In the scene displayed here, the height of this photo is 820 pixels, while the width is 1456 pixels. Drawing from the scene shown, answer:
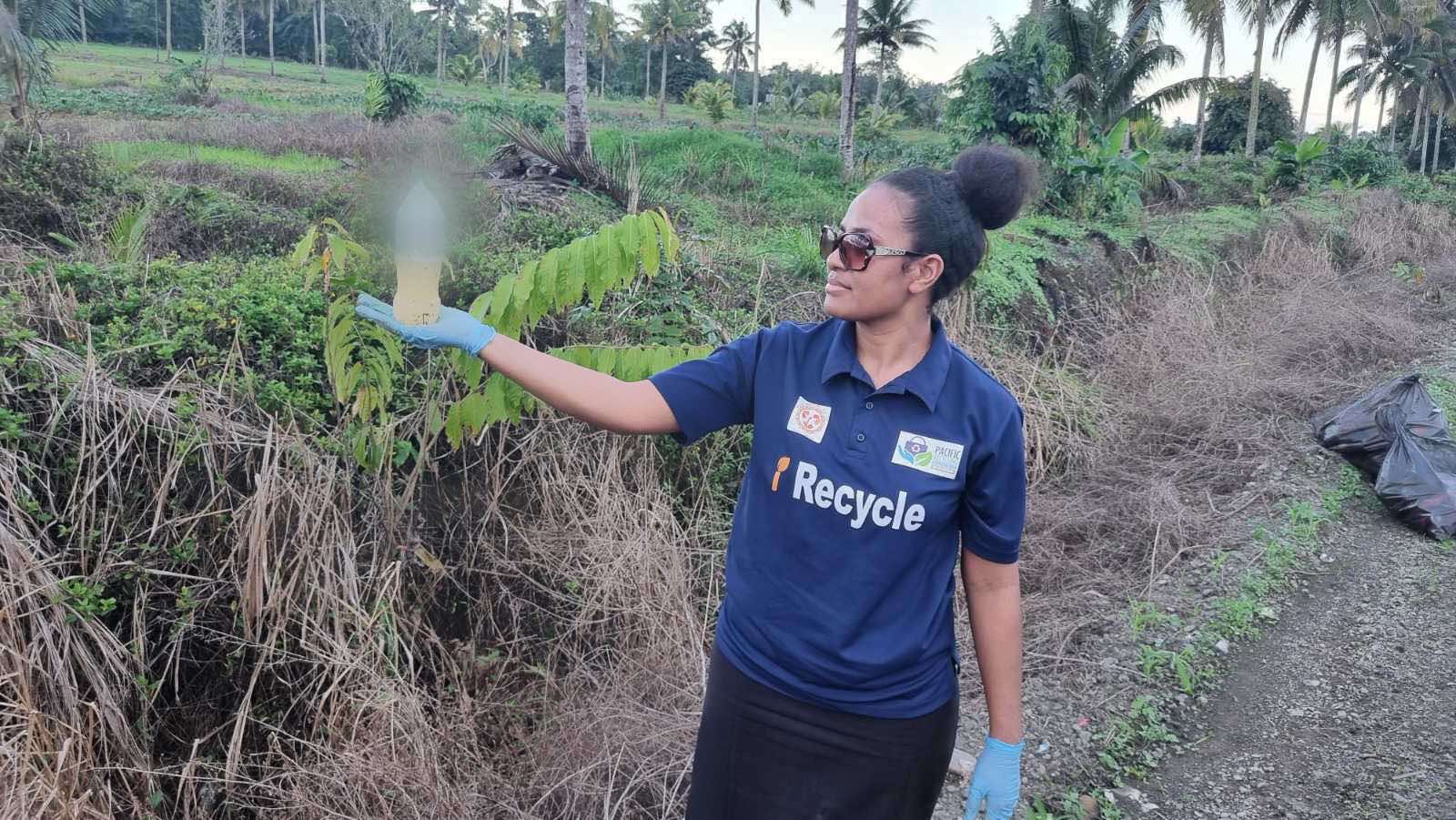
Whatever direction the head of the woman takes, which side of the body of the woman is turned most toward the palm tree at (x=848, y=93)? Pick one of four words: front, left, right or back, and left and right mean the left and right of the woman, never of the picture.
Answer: back

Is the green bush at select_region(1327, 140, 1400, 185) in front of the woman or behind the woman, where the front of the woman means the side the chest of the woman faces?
behind

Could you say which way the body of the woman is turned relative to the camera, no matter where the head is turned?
toward the camera

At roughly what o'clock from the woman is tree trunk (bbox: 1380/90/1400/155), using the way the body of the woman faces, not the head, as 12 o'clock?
The tree trunk is roughly at 7 o'clock from the woman.

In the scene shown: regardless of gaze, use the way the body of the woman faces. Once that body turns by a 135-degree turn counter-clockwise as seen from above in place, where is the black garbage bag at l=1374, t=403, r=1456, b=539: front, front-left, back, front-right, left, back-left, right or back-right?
front

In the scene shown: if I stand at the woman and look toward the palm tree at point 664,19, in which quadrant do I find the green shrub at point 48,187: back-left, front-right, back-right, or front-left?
front-left

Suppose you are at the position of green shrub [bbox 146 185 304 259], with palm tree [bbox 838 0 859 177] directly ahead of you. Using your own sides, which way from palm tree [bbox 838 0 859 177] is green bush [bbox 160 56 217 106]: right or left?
left

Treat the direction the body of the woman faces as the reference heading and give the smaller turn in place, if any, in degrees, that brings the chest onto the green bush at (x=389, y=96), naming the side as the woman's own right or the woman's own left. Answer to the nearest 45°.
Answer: approximately 180°

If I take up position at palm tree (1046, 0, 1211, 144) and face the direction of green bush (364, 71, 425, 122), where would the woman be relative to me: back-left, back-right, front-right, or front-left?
front-left

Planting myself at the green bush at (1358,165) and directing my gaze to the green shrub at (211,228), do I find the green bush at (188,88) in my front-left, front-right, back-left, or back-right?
front-right

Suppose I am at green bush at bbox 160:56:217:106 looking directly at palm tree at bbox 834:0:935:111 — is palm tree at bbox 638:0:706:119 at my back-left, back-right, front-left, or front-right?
front-left

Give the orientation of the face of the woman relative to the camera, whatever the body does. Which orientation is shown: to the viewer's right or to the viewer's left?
to the viewer's left
